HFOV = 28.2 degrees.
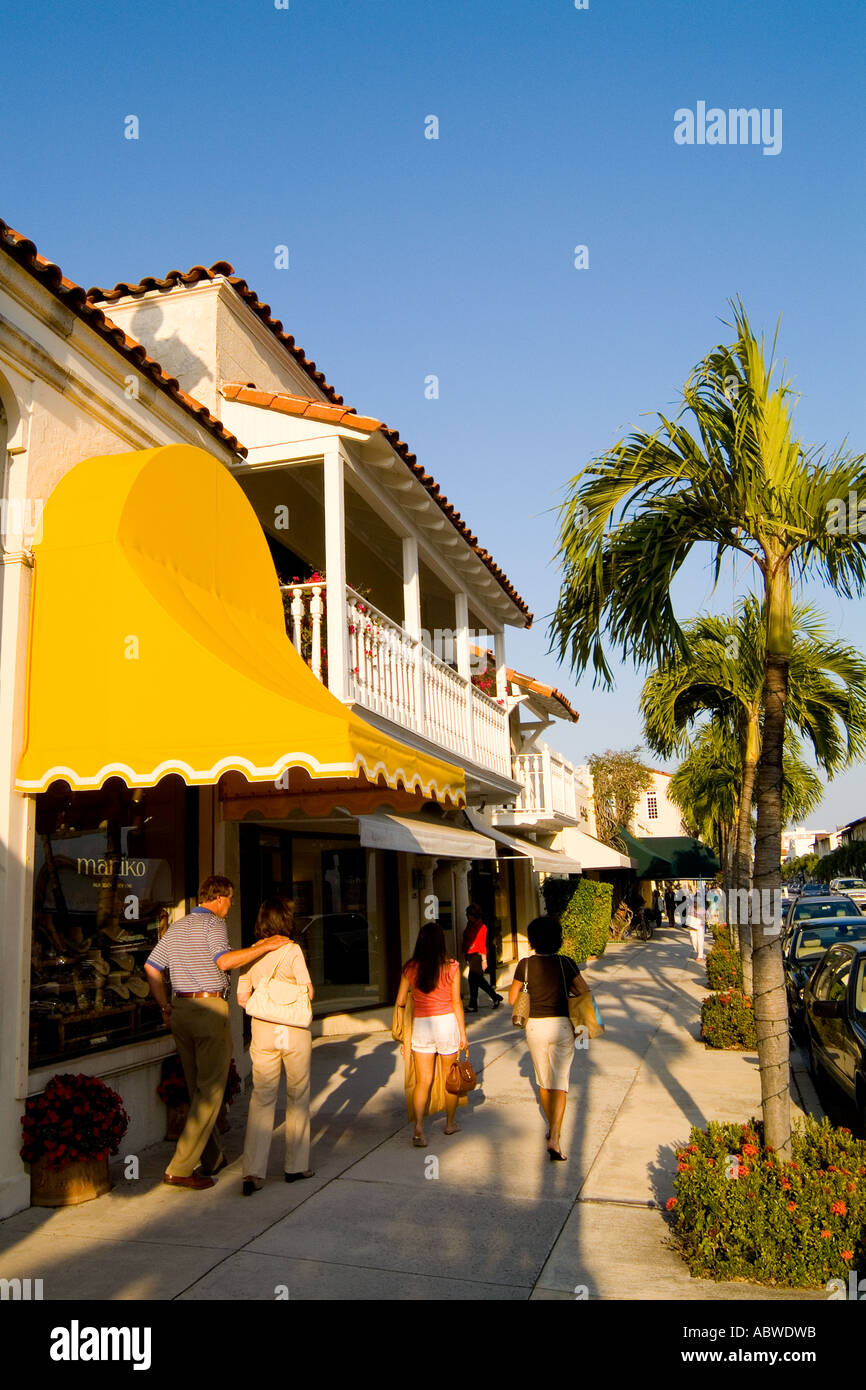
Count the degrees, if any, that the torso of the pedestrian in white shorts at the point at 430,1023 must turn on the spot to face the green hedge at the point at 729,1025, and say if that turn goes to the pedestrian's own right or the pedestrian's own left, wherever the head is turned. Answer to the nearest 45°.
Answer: approximately 45° to the pedestrian's own right

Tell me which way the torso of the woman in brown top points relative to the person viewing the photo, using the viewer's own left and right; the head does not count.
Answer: facing away from the viewer

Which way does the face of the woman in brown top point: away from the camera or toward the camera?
away from the camera

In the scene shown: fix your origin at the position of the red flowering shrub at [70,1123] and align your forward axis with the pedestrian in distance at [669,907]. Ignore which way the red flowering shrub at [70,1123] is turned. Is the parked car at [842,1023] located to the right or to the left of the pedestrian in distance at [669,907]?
right

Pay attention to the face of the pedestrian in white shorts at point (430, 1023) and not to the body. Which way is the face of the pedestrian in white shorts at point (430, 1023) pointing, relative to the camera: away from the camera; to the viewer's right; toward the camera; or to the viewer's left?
away from the camera

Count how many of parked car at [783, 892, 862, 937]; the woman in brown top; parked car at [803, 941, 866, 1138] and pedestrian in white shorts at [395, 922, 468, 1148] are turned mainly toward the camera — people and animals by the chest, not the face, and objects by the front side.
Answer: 2

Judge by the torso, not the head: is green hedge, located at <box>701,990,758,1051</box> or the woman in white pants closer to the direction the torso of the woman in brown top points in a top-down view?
the green hedge

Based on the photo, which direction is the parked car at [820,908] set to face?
toward the camera

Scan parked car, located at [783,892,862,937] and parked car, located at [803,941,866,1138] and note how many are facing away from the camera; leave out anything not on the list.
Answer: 0

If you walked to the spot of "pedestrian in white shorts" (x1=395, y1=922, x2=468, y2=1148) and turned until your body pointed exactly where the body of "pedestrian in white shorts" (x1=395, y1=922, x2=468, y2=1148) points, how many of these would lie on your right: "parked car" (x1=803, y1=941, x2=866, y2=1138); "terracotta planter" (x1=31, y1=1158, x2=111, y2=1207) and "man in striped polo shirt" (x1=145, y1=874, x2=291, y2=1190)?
1

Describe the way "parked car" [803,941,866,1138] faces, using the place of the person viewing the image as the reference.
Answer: facing the viewer

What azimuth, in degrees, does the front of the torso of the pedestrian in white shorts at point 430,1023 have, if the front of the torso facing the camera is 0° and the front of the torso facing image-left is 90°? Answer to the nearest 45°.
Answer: approximately 180°
